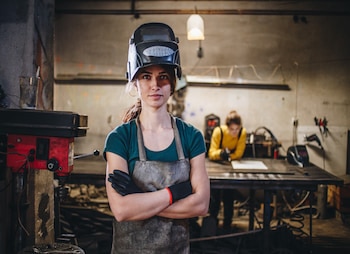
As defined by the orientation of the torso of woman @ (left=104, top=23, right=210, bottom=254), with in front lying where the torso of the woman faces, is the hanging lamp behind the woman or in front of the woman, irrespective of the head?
behind

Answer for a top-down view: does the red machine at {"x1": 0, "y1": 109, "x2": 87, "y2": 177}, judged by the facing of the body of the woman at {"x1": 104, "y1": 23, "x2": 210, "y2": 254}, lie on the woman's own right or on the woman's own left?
on the woman's own right

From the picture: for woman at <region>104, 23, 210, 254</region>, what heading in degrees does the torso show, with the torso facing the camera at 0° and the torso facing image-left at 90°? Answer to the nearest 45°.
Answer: approximately 0°

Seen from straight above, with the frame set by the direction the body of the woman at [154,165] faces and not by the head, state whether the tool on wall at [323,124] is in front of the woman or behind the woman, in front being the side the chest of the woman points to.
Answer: behind

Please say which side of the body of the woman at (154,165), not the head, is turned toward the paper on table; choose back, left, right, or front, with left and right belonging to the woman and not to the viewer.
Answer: back

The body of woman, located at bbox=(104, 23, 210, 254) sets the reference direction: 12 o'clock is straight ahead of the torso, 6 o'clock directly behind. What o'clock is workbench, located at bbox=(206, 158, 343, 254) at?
The workbench is roughly at 7 o'clock from the woman.
